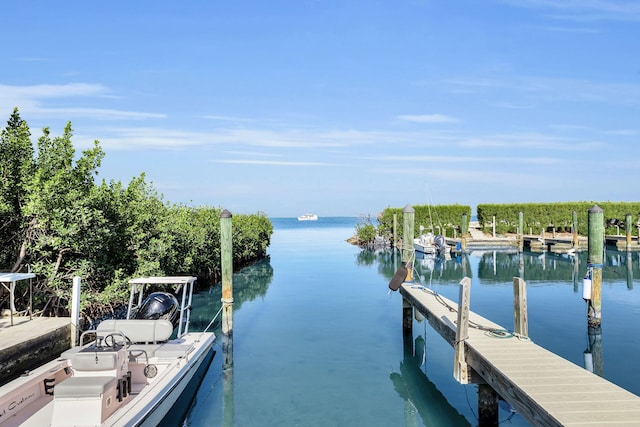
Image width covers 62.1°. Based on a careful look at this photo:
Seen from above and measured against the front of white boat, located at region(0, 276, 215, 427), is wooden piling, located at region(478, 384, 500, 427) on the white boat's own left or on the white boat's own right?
on the white boat's own left

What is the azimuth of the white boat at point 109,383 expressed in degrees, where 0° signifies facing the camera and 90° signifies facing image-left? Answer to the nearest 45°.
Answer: approximately 45°

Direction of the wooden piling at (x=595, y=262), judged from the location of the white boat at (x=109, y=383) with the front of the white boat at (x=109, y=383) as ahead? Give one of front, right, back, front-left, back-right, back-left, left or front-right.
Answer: back-left

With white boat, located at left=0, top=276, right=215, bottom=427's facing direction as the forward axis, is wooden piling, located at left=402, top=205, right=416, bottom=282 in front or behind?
behind

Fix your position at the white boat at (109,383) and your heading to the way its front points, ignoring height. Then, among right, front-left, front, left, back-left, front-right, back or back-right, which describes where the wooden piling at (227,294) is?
back

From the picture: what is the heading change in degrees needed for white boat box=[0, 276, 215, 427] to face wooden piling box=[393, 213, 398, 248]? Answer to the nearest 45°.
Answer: approximately 180°

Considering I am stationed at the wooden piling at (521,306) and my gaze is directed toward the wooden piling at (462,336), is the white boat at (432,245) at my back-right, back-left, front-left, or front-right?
back-right

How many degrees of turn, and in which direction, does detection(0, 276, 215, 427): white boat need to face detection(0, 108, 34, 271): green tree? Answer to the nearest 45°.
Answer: approximately 135° to its right

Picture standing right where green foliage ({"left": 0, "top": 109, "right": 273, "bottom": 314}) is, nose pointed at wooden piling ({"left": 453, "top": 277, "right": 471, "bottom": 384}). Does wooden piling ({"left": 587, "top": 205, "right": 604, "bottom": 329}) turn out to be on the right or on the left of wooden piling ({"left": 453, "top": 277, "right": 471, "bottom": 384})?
left

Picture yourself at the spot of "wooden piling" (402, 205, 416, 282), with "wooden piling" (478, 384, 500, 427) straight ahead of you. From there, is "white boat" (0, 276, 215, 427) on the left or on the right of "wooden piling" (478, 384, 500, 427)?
right

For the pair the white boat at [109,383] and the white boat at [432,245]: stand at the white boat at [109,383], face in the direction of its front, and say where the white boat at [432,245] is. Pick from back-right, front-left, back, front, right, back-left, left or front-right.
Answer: back
